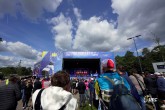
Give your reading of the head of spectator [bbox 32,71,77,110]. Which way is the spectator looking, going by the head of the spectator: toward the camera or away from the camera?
away from the camera

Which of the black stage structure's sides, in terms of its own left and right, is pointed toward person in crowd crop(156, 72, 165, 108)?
front

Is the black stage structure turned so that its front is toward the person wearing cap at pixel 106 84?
yes

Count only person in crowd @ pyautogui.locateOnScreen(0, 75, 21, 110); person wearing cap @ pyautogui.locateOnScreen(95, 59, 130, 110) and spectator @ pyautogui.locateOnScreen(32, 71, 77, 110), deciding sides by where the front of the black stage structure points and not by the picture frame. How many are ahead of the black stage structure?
3

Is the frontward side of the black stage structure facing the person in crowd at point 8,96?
yes

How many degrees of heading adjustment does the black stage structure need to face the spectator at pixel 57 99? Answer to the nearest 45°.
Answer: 0° — it already faces them
